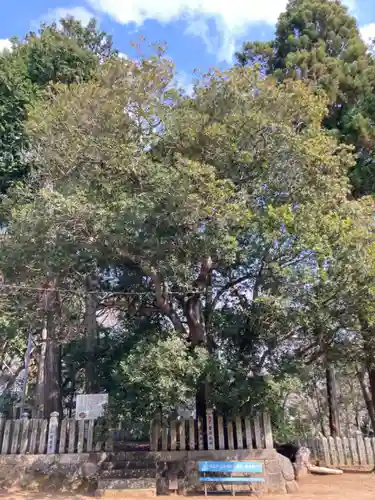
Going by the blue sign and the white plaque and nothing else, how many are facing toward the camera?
2

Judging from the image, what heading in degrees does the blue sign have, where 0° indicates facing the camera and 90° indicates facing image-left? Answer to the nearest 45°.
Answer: approximately 0°

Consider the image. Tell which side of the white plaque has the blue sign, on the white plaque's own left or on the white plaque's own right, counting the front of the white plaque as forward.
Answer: on the white plaque's own left

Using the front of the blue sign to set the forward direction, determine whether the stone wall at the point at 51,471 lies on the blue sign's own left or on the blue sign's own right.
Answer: on the blue sign's own right
